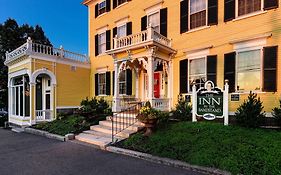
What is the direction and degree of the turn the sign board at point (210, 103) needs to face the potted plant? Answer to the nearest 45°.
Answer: approximately 90° to its right

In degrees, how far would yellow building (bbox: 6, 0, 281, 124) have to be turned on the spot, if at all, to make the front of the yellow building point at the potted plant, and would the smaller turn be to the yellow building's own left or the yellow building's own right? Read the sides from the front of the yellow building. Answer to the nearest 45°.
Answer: approximately 45° to the yellow building's own left

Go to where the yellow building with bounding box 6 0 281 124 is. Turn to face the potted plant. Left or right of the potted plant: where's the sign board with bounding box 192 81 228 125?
left

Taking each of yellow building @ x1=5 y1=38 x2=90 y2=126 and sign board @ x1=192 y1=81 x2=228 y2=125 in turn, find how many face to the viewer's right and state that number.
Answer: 0

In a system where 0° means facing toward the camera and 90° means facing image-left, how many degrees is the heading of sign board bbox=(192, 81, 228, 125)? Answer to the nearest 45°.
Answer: approximately 0°

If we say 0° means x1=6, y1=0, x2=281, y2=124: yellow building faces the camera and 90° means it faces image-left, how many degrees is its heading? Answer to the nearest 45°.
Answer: approximately 45°

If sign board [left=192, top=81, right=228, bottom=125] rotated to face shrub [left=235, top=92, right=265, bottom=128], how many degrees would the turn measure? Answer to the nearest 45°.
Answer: approximately 90° to its left

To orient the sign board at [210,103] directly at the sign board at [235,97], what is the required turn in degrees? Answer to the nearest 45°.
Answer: approximately 135° to its left

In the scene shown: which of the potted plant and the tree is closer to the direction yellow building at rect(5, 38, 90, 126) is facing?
the potted plant

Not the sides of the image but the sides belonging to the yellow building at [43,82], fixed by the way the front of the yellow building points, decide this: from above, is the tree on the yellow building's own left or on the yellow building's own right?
on the yellow building's own right

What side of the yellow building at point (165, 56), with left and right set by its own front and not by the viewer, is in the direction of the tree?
right

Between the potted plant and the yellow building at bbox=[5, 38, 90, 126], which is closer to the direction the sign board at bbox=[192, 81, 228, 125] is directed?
the potted plant
